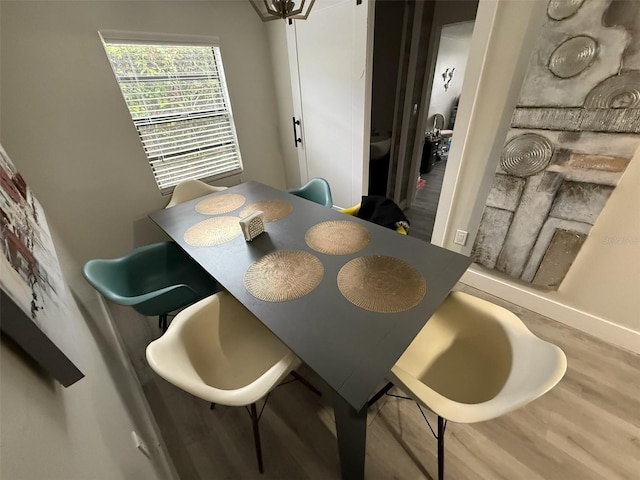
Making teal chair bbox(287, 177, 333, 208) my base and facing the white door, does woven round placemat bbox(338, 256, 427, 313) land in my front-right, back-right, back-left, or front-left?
back-right

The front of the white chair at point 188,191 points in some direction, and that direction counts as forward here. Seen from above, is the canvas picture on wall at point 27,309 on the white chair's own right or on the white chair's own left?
on the white chair's own right

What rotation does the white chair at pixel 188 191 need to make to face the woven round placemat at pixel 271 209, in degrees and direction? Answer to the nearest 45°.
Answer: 0° — it already faces it

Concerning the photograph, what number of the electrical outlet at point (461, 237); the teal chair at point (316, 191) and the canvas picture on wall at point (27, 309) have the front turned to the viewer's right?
1

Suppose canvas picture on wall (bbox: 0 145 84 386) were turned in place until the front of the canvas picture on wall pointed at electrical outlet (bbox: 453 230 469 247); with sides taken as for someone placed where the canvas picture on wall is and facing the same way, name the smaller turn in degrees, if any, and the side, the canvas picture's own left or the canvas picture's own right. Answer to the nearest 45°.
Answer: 0° — it already faces it

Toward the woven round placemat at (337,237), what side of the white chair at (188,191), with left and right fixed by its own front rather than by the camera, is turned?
front

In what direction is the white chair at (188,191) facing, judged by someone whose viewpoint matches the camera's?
facing the viewer and to the right of the viewer

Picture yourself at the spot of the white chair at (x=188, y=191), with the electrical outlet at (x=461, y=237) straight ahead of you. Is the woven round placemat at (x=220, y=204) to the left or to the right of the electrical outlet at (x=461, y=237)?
right

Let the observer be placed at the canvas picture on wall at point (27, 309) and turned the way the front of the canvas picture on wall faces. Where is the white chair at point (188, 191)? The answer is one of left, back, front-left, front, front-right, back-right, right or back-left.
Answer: front-left

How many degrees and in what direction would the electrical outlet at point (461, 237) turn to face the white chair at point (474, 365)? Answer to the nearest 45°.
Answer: approximately 45° to its left

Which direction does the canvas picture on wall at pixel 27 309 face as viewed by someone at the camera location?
facing to the right of the viewer

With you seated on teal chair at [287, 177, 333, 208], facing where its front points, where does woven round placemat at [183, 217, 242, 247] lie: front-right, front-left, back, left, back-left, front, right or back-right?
front

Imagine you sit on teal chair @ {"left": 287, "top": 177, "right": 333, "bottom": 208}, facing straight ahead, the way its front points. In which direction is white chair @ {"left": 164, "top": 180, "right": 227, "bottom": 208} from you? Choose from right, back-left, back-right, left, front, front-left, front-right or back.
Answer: front-right

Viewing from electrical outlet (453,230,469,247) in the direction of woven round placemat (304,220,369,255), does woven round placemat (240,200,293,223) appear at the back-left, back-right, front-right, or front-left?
front-right

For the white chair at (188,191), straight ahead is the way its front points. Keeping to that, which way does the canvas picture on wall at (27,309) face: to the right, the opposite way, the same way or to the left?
to the left

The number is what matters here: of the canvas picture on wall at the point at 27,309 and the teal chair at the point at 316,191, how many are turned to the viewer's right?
1

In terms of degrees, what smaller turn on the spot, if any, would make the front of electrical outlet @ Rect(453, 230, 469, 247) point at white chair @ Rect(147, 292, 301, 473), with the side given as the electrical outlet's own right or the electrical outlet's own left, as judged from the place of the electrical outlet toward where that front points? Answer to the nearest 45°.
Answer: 0° — it already faces it
